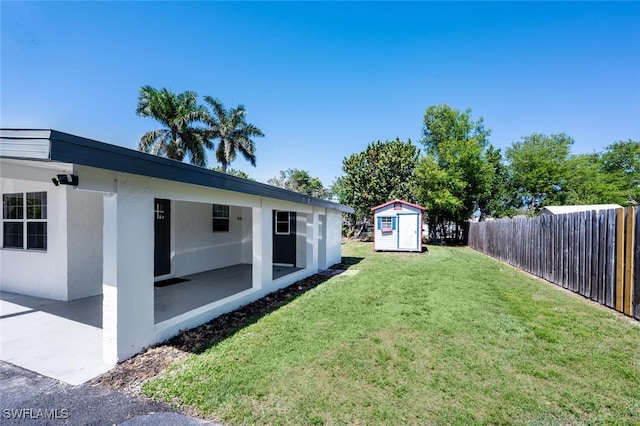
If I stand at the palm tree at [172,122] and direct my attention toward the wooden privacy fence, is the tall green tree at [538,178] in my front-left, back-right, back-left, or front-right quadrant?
front-left

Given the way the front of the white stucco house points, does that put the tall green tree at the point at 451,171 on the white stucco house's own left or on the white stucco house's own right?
on the white stucco house's own left

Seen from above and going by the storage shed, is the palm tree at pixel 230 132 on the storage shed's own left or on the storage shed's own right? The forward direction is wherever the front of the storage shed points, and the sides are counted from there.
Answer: on the storage shed's own right

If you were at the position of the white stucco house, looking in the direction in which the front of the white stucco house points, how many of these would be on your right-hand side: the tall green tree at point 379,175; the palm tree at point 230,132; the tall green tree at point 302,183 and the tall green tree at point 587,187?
0

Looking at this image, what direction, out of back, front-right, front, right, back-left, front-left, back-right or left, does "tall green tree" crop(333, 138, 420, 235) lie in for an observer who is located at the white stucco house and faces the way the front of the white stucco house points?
left

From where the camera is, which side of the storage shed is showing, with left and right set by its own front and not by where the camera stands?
front

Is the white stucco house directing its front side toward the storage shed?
no

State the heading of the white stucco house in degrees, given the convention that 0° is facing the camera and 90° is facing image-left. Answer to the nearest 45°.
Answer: approximately 315°

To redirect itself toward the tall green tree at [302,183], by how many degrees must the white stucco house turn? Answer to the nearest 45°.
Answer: approximately 90° to its left

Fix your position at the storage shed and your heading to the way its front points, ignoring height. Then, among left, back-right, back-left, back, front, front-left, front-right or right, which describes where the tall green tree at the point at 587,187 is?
back-left

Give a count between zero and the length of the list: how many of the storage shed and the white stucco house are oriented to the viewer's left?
0

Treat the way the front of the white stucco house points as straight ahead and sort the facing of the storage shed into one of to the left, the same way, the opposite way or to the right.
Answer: to the right

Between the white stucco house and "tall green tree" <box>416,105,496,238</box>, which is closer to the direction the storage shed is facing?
the white stucco house

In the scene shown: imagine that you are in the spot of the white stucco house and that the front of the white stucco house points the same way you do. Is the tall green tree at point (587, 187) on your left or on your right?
on your left
